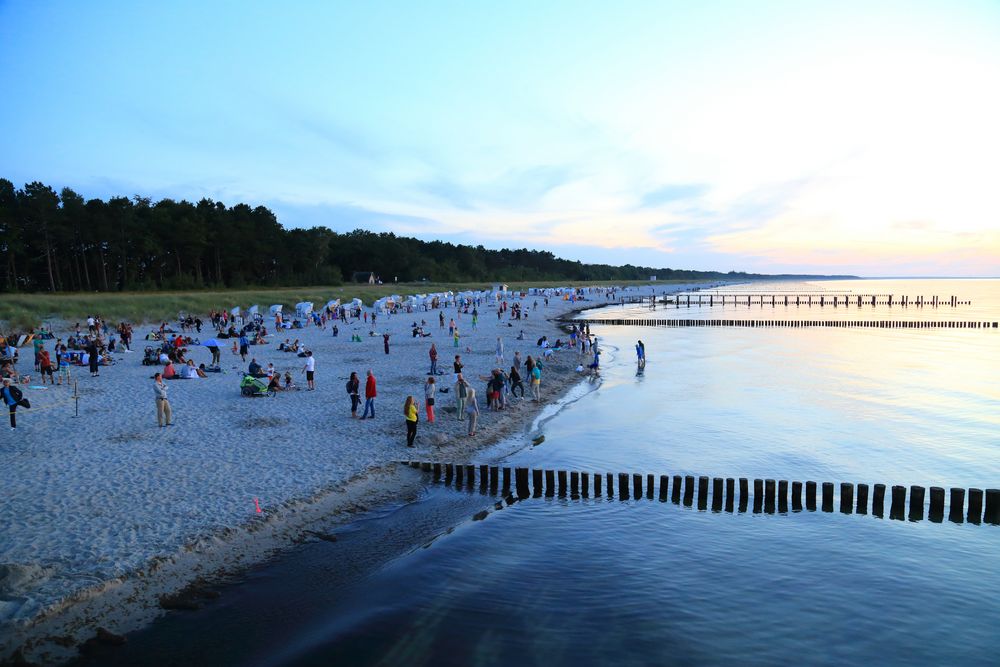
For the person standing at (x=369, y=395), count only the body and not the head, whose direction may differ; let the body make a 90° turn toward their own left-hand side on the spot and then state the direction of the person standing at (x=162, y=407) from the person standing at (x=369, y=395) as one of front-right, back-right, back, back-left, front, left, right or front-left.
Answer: right

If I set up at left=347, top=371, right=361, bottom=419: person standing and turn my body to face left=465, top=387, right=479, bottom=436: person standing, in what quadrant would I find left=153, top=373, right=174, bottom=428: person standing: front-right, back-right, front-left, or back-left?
back-right

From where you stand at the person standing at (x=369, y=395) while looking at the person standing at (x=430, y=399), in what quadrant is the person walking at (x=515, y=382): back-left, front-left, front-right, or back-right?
front-left

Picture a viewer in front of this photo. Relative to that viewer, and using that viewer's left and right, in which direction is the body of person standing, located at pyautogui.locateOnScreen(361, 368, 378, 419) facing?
facing to the left of the viewer

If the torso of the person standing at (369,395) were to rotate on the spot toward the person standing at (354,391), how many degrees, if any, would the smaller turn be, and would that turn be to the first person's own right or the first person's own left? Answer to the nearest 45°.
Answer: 0° — they already face them

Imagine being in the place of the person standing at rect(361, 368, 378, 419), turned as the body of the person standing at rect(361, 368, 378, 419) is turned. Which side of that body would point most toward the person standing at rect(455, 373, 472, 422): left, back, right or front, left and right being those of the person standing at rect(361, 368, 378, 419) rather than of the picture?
back

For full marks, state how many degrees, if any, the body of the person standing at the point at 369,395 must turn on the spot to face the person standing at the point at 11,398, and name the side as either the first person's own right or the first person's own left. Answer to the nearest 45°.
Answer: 0° — they already face them
